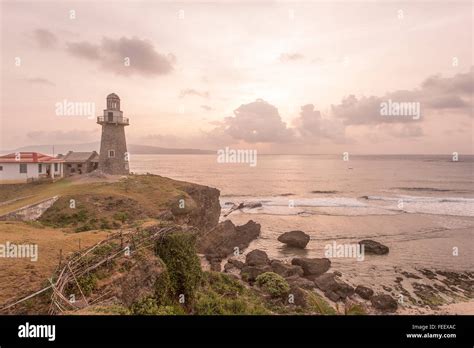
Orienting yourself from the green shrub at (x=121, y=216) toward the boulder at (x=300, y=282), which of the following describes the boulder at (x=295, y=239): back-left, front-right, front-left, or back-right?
front-left

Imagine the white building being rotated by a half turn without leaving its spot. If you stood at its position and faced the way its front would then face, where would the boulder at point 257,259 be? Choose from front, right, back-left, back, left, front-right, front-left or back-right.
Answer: back

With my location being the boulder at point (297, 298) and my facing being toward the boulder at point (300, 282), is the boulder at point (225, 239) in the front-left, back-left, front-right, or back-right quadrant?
front-left

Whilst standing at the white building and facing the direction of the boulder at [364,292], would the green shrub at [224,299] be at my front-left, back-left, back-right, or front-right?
front-right

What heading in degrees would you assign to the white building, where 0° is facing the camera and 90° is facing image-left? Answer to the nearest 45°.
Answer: approximately 315°

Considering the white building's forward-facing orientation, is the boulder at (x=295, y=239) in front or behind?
in front

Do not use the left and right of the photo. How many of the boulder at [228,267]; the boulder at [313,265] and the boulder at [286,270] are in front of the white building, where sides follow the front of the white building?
3

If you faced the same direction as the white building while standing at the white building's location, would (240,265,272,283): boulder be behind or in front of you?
in front

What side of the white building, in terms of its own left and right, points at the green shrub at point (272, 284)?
front

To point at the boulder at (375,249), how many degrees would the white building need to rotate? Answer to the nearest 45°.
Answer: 0° — it already faces it

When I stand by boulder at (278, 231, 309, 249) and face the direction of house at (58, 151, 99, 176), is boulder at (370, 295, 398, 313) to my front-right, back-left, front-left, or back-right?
back-left

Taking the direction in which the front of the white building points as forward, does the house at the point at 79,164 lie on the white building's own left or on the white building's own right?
on the white building's own left
